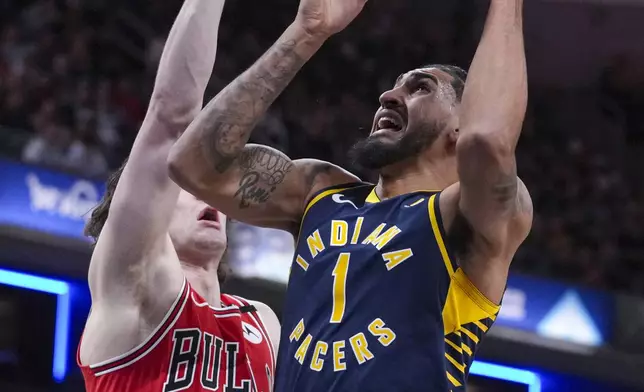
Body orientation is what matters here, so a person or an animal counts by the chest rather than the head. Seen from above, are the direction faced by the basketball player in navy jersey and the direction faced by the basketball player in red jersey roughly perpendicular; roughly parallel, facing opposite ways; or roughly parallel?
roughly perpendicular

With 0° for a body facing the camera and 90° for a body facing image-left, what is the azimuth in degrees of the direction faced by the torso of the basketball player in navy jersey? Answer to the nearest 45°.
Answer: approximately 45°

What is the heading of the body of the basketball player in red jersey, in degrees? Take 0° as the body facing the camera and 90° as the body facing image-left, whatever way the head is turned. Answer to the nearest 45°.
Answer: approximately 315°

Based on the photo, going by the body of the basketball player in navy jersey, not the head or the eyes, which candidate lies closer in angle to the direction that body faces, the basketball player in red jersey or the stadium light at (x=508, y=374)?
the basketball player in red jersey

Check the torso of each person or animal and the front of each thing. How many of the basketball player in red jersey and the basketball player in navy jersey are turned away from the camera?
0

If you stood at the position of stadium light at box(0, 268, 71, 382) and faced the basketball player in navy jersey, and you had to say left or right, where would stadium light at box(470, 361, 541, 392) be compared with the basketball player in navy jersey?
left

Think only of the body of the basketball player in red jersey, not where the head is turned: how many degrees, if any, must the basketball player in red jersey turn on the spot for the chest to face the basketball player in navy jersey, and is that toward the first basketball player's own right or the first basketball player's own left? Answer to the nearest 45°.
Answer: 0° — they already face them

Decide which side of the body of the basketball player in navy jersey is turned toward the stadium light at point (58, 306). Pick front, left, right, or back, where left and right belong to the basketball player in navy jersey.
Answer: right

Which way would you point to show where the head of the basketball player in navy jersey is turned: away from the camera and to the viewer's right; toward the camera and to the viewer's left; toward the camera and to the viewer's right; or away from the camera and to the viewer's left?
toward the camera and to the viewer's left
